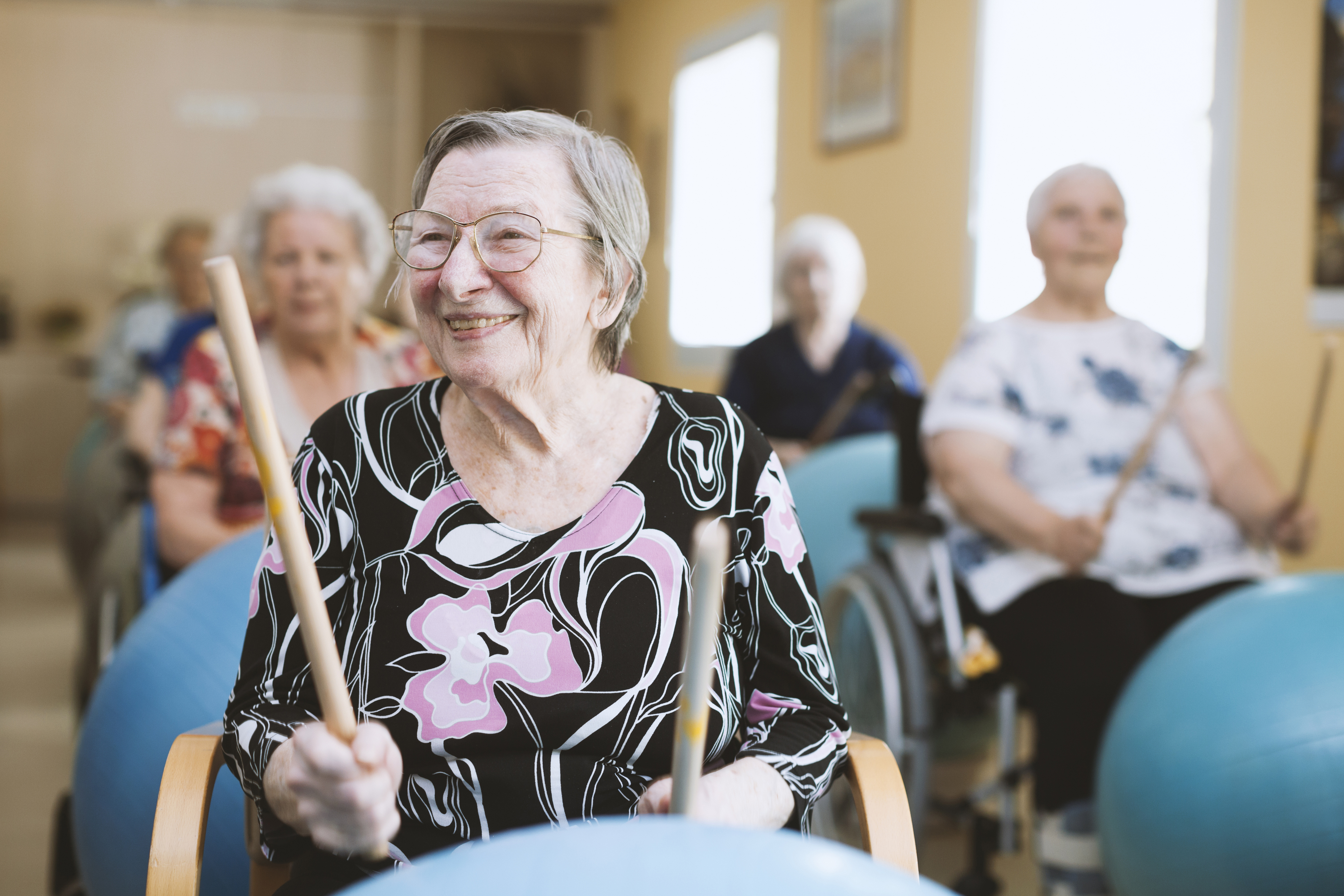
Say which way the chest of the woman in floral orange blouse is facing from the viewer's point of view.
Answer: toward the camera

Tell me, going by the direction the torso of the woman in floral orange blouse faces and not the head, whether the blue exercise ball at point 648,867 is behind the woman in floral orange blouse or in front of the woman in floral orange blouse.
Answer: in front

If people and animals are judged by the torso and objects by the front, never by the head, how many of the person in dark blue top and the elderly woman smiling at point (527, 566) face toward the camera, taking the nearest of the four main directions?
2

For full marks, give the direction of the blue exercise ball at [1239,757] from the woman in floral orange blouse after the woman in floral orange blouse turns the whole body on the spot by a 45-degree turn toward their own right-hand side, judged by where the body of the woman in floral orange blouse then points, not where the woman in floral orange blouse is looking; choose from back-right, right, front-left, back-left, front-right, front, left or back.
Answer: left

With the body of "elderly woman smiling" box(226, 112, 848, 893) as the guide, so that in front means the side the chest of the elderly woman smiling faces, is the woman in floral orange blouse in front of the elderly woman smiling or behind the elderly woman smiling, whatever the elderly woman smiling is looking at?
behind

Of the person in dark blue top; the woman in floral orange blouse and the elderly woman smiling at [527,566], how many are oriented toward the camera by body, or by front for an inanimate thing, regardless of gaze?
3

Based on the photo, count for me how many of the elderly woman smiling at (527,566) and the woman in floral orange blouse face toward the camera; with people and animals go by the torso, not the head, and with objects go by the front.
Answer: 2

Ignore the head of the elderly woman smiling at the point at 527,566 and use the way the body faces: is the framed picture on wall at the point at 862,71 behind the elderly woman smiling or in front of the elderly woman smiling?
behind

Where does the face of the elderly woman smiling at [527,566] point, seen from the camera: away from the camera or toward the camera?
toward the camera

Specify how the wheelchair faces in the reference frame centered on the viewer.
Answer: facing the viewer and to the right of the viewer

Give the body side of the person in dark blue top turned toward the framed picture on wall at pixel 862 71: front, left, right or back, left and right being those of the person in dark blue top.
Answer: back

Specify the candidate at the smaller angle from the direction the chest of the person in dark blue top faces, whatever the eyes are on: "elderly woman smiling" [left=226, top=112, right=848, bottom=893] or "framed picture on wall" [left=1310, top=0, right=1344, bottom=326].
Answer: the elderly woman smiling

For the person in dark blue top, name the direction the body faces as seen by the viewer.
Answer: toward the camera
